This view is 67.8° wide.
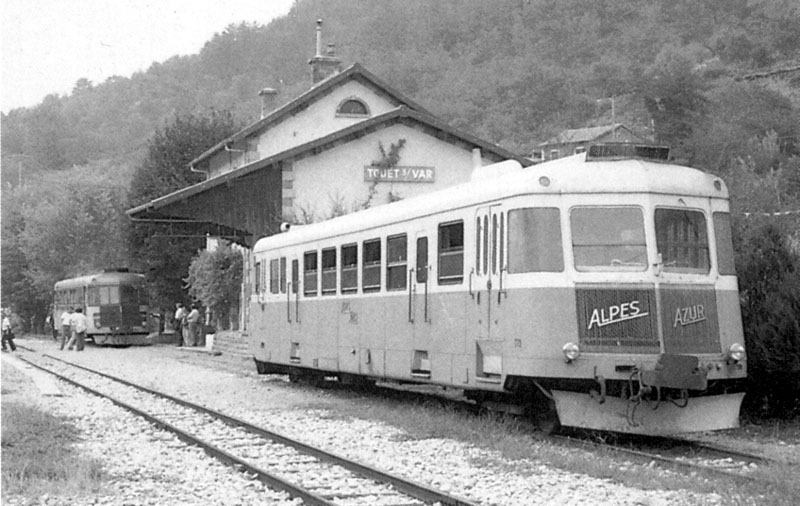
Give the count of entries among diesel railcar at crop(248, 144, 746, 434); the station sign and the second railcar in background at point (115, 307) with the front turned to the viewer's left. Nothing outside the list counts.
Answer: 0

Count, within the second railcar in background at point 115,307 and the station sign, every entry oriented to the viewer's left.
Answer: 0

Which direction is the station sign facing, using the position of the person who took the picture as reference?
facing the viewer

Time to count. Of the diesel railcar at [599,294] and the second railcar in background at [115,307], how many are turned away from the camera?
0

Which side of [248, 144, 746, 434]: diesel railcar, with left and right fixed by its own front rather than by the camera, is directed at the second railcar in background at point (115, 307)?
back

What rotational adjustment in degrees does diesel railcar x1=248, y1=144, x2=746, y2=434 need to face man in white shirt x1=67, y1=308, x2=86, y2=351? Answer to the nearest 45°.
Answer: approximately 180°

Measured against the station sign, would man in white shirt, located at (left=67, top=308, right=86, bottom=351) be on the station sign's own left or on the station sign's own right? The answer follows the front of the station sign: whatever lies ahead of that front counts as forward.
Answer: on the station sign's own right

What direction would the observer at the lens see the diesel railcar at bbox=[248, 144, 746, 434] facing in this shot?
facing the viewer and to the right of the viewer

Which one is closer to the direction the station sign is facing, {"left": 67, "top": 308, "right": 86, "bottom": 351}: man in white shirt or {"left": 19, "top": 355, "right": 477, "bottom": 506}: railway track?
the railway track

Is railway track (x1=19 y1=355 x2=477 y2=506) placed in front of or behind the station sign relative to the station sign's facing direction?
in front
